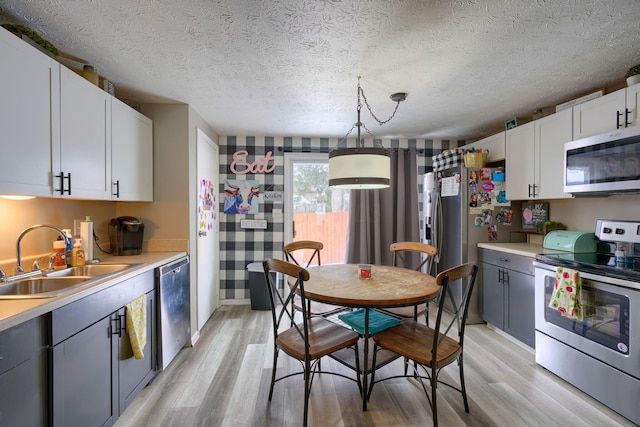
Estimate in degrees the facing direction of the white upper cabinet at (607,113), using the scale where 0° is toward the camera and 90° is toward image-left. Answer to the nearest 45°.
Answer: approximately 45°

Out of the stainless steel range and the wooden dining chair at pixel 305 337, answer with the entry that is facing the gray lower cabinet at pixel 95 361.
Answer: the stainless steel range

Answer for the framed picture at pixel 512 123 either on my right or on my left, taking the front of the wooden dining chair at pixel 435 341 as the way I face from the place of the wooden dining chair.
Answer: on my right

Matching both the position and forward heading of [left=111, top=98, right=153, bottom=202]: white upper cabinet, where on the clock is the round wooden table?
The round wooden table is roughly at 12 o'clock from the white upper cabinet.

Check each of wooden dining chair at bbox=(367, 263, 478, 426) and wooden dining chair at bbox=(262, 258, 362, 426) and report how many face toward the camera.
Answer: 0

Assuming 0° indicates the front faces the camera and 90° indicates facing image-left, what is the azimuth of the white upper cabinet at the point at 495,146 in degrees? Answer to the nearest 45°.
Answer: approximately 45°

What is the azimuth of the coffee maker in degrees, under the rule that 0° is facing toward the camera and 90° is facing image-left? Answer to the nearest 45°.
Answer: approximately 315°

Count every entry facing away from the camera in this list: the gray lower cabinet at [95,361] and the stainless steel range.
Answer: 0

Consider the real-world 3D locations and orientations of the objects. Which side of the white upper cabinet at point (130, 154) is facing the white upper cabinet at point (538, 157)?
front

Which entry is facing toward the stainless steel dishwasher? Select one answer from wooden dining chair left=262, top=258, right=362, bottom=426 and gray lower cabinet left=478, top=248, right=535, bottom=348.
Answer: the gray lower cabinet

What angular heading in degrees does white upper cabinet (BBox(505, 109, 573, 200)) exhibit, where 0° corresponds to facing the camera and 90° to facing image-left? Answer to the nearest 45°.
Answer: approximately 45°

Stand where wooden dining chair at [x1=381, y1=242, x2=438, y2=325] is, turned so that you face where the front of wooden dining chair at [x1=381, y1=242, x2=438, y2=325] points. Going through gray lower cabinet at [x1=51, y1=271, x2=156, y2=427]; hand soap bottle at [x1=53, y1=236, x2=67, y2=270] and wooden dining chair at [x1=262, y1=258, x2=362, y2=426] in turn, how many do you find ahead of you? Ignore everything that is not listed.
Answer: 3
